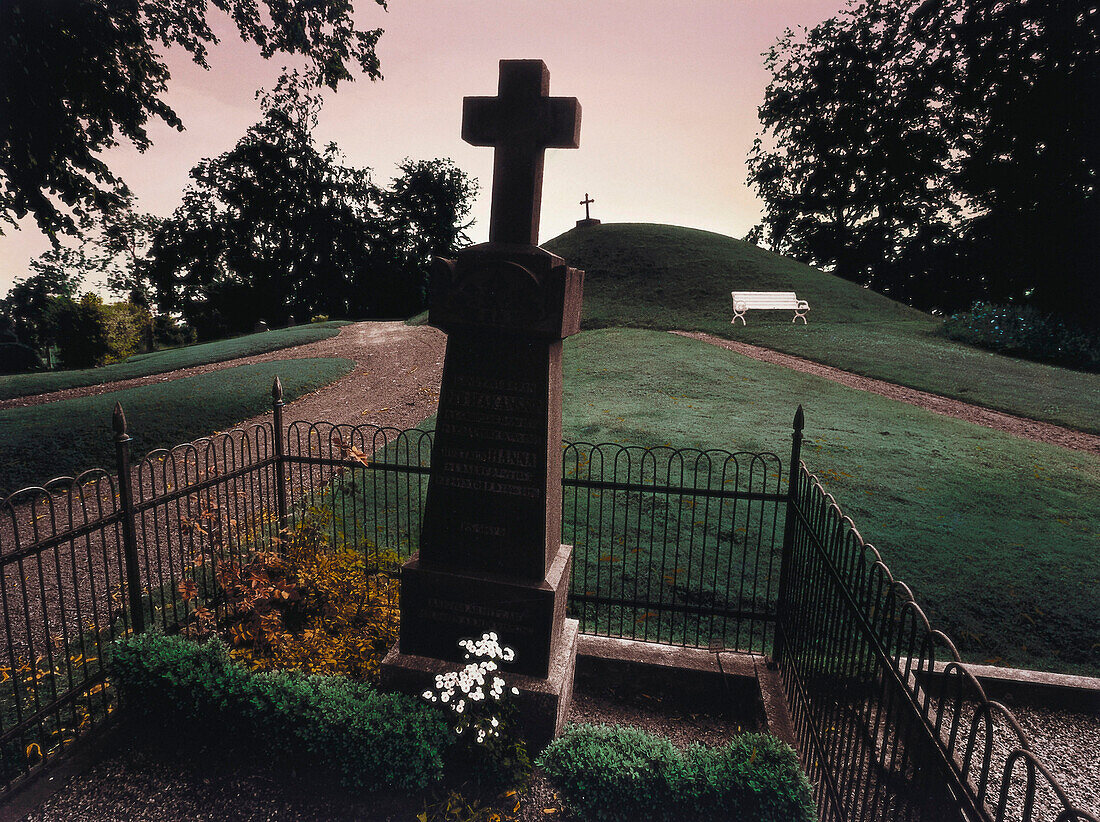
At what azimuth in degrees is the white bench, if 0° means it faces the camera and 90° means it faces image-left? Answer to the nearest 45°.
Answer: approximately 315°

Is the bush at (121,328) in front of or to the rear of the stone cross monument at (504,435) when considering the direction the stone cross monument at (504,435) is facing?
to the rear

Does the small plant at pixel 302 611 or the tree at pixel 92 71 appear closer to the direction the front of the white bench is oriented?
the small plant

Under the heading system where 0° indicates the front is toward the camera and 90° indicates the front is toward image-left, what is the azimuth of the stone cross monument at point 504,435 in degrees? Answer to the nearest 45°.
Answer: approximately 0°

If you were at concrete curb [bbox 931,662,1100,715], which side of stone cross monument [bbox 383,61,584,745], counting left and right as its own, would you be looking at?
left

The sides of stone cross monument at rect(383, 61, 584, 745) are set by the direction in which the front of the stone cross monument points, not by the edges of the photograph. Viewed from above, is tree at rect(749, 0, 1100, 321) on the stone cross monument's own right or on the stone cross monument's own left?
on the stone cross monument's own left
